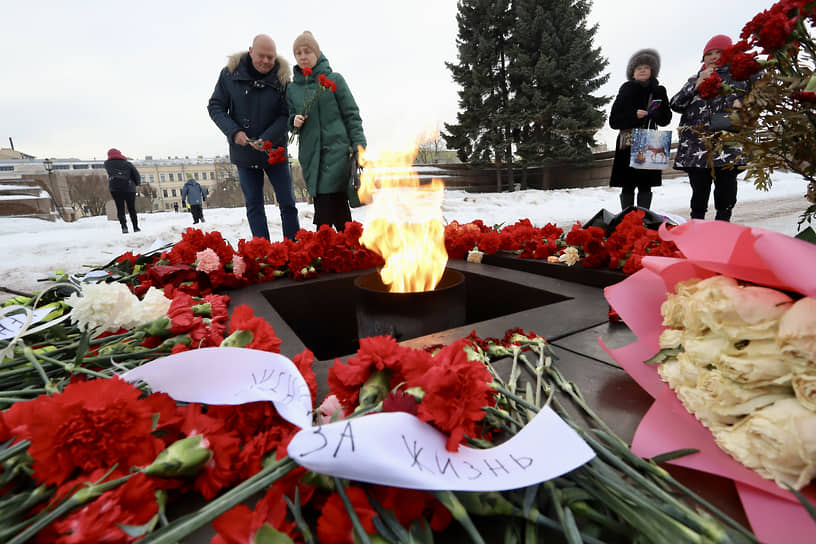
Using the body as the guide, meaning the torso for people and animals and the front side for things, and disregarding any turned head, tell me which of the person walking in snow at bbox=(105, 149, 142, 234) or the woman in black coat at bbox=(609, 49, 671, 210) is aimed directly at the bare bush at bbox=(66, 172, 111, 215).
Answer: the person walking in snow

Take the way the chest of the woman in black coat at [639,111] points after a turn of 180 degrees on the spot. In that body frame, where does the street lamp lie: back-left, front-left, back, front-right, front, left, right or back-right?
left

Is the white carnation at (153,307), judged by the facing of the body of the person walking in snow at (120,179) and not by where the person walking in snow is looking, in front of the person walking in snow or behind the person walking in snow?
behind

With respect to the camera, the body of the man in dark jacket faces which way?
toward the camera

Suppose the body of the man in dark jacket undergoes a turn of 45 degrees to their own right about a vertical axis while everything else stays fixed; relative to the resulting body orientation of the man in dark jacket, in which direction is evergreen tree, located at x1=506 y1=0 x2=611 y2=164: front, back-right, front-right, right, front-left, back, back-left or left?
back

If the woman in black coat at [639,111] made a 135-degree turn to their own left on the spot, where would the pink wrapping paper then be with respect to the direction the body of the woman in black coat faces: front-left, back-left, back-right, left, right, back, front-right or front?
back-right

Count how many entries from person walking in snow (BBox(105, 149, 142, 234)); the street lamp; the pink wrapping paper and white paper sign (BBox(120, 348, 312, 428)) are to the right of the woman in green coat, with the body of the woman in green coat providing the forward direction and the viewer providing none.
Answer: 2

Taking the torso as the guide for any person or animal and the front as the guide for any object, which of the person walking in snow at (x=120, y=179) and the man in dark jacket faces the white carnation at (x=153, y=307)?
the man in dark jacket

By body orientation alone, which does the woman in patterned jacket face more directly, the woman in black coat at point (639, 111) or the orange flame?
the orange flame

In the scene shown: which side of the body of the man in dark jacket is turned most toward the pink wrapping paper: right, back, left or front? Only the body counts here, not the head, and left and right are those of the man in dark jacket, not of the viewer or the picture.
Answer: front

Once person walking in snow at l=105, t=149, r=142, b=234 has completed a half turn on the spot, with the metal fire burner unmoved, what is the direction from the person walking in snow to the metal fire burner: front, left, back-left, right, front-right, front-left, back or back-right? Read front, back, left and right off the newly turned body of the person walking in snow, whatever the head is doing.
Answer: front

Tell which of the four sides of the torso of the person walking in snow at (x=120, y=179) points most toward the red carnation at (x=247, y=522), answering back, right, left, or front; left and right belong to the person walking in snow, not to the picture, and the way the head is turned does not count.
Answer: back

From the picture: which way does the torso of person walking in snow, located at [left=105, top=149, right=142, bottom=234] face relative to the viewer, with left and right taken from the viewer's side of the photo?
facing away from the viewer

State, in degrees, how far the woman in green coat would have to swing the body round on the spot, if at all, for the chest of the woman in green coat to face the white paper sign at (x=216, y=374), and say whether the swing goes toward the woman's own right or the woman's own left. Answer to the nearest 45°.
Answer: approximately 45° to the woman's own left

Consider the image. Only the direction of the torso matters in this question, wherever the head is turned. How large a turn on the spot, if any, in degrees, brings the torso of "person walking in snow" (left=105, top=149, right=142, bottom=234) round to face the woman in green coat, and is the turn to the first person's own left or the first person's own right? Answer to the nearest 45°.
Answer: approximately 180°

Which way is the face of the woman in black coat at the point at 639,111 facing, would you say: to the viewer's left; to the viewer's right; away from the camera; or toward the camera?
toward the camera

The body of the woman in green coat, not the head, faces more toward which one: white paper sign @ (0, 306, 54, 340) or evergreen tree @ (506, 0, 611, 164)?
the white paper sign

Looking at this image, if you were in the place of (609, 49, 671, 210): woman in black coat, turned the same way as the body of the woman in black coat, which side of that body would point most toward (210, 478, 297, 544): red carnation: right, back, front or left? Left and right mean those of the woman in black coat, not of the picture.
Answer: front

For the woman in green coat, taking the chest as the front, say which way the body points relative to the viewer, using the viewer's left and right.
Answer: facing the viewer and to the left of the viewer
